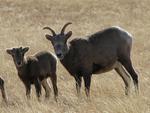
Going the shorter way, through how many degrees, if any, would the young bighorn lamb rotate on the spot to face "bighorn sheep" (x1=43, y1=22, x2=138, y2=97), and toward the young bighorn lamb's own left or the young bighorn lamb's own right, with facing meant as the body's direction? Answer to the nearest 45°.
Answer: approximately 135° to the young bighorn lamb's own left

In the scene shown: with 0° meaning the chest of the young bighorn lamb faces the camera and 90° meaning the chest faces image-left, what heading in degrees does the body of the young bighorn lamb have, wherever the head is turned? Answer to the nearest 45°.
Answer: approximately 45°
